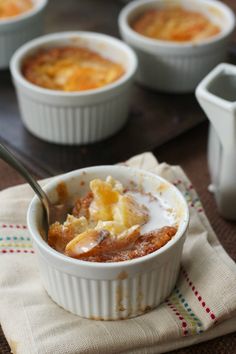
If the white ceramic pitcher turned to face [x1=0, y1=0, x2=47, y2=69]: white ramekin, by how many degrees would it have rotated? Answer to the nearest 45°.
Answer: approximately 45° to its right

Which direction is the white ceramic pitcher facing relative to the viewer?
to the viewer's left
